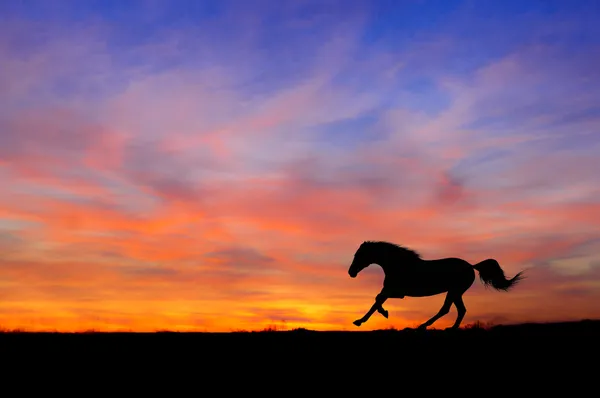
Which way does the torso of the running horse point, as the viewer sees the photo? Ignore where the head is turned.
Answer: to the viewer's left
